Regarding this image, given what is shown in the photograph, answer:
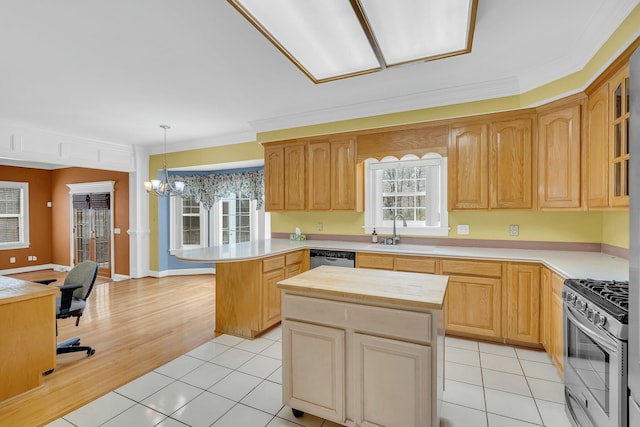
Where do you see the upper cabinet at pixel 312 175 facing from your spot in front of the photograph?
facing the viewer and to the left of the viewer

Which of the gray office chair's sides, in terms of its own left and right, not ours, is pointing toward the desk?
front

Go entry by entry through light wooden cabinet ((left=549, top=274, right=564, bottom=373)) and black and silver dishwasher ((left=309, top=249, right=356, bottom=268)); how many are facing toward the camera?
1

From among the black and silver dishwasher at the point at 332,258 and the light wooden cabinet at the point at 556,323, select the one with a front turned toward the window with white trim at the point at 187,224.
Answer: the light wooden cabinet

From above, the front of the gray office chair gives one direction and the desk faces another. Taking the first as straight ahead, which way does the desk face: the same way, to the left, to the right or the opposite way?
the opposite way

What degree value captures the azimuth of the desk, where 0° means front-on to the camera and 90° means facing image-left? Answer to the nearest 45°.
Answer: approximately 225°

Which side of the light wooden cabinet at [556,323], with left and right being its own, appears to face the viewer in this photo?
left

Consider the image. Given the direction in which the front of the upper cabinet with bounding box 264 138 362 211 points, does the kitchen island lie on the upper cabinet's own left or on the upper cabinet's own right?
on the upper cabinet's own left

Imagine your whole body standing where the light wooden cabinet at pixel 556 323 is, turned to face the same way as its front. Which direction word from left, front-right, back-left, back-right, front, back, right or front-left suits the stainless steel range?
left

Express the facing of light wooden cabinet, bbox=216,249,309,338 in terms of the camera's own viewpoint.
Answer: facing the viewer and to the right of the viewer

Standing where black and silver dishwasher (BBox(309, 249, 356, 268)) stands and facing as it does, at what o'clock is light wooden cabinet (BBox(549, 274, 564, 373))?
The light wooden cabinet is roughly at 10 o'clock from the black and silver dishwasher.

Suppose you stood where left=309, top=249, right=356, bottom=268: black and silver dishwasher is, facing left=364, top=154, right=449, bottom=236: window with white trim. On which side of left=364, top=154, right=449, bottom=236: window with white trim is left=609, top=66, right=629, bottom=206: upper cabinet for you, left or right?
right

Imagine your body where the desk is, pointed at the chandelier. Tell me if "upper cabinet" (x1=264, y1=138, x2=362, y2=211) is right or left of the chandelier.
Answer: right
